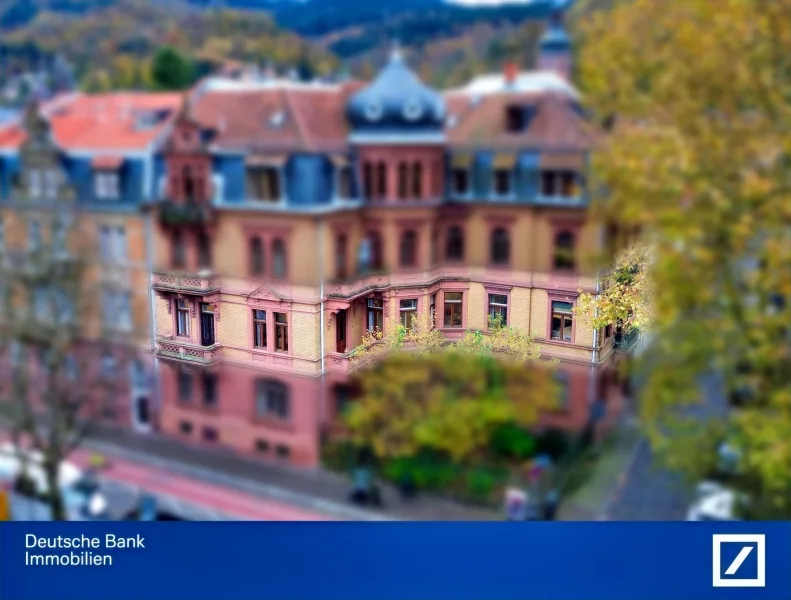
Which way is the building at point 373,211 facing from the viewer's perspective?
toward the camera
